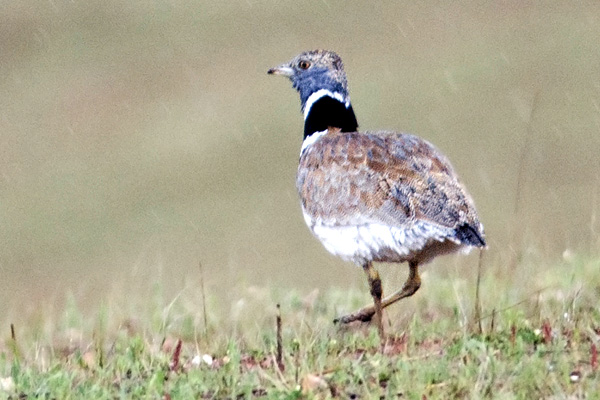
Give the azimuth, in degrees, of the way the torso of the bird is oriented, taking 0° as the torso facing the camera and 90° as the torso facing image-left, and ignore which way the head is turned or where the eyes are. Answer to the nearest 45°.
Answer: approximately 90°
